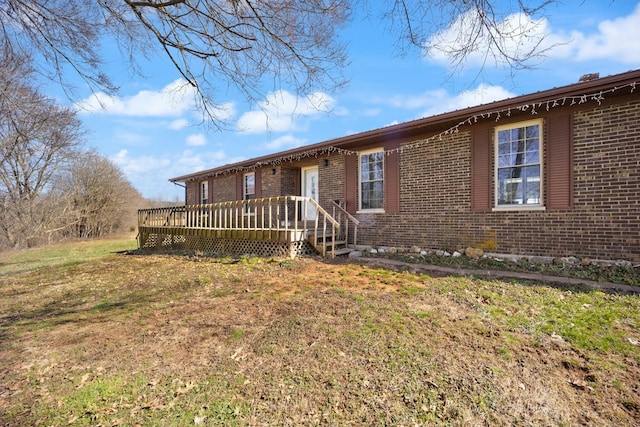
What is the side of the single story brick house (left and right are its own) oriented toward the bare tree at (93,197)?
right

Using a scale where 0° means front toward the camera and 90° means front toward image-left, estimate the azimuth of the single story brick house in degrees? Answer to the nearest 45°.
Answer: approximately 45°

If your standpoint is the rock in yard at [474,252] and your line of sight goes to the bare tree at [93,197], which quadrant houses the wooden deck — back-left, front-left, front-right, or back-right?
front-left
